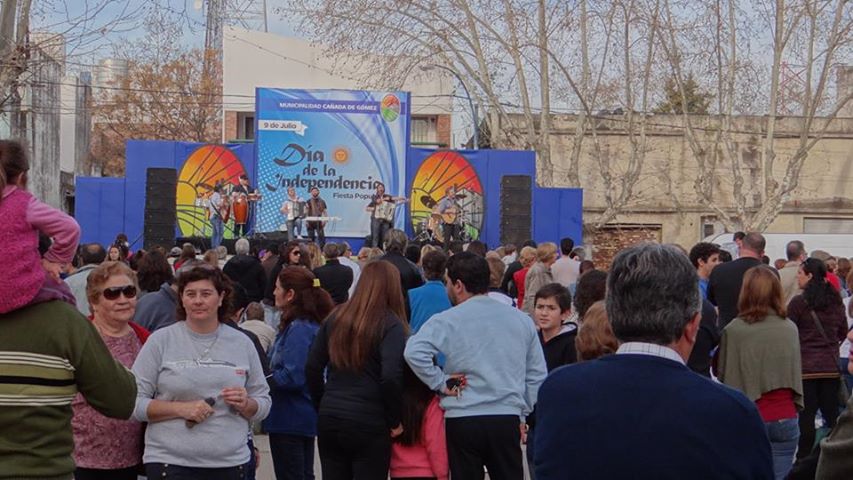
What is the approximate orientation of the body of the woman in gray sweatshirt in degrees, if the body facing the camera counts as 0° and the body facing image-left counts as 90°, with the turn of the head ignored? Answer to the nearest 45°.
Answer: approximately 0°

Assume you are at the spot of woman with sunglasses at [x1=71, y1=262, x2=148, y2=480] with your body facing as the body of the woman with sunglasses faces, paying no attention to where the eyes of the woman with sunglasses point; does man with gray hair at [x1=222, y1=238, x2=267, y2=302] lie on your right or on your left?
on your left

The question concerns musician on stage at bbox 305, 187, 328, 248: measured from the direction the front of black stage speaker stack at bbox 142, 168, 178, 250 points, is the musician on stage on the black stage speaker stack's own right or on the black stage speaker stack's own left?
on the black stage speaker stack's own left

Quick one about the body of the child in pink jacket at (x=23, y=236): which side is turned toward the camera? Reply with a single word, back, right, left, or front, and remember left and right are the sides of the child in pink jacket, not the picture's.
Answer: back

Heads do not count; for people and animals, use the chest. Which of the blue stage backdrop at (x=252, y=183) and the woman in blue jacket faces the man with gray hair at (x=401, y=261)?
the blue stage backdrop

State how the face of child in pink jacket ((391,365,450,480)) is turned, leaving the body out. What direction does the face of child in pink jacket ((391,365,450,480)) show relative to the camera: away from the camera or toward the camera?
away from the camera

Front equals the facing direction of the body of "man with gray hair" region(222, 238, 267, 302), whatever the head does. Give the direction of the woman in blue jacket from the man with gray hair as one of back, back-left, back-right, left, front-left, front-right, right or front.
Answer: back

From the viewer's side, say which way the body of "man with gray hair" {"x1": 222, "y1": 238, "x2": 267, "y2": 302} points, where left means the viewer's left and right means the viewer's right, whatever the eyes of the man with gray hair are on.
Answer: facing away from the viewer

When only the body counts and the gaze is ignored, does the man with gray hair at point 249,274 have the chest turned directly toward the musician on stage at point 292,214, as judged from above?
yes

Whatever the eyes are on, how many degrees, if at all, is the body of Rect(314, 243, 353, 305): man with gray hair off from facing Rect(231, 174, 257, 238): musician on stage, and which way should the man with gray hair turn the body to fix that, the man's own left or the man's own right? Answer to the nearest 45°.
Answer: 0° — they already face them

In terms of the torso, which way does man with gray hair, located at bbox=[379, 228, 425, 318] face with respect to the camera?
away from the camera

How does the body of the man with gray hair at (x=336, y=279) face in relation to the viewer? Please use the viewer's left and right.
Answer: facing away from the viewer

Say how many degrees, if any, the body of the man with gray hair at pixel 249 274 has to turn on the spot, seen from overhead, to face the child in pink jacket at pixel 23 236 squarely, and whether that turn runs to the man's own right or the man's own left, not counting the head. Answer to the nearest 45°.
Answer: approximately 180°
